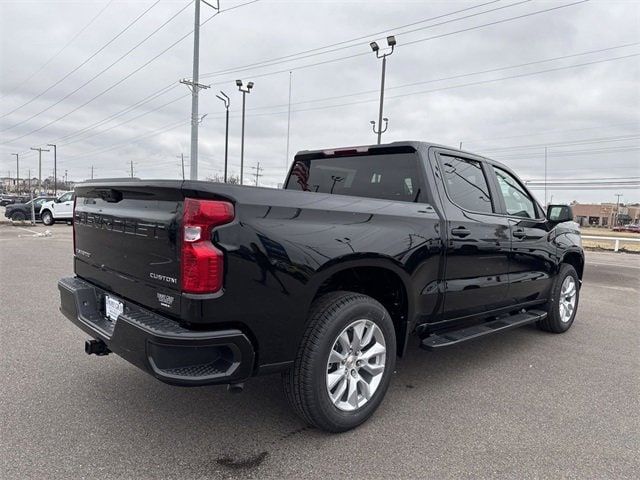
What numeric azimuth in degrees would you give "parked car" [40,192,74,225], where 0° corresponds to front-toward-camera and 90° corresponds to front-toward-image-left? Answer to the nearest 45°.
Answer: approximately 90°

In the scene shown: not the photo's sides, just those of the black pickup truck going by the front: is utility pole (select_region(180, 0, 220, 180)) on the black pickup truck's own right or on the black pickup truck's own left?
on the black pickup truck's own left

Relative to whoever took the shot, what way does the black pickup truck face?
facing away from the viewer and to the right of the viewer

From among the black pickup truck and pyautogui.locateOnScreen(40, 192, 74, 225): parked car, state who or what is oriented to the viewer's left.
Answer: the parked car

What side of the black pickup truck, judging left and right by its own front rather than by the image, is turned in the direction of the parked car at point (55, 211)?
left

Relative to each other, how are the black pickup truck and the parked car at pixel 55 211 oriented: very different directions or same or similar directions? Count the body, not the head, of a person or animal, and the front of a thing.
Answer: very different directions

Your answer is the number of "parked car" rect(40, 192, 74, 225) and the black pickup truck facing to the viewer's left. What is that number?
1

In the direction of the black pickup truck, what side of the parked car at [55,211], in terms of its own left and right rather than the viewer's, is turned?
left
